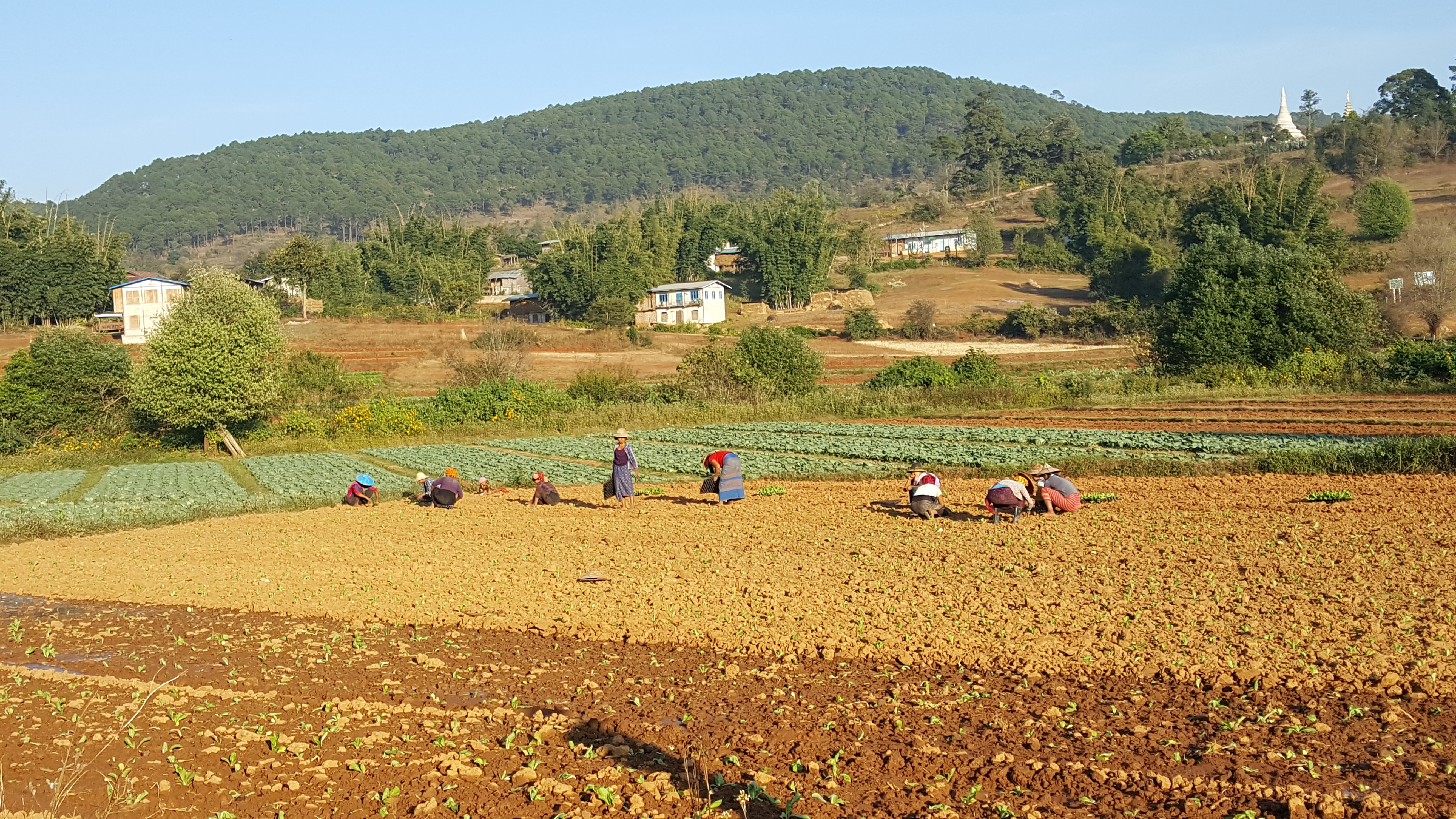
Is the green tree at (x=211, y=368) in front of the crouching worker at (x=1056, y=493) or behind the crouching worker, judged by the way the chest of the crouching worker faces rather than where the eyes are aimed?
in front

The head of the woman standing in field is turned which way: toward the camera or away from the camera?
toward the camera

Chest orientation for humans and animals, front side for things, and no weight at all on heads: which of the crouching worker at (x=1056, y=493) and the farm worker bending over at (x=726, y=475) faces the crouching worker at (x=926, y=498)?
the crouching worker at (x=1056, y=493)

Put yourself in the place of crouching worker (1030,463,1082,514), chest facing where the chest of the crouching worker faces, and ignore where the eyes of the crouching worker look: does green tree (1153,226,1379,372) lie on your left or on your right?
on your right

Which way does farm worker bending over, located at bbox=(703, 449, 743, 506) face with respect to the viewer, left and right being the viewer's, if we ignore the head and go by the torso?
facing to the left of the viewer

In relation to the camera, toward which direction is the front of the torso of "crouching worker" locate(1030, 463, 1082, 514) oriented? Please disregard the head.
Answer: to the viewer's left

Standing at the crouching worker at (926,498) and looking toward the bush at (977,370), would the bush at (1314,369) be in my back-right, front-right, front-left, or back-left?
front-right

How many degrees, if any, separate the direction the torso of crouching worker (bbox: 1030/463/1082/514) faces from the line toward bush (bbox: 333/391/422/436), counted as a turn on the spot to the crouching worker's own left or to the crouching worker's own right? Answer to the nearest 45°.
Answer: approximately 45° to the crouching worker's own right

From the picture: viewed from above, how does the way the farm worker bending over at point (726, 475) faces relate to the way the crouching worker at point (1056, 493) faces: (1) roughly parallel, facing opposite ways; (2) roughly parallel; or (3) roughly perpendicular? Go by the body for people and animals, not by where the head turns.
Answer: roughly parallel

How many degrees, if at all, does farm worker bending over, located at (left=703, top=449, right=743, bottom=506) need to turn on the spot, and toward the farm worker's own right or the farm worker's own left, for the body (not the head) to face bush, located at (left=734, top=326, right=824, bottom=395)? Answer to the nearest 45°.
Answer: approximately 90° to the farm worker's own right

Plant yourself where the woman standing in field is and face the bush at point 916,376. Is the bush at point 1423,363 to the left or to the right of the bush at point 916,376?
right

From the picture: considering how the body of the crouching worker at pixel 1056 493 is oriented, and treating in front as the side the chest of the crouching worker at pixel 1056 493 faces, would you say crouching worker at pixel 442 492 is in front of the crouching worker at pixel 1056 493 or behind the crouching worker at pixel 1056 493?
in front

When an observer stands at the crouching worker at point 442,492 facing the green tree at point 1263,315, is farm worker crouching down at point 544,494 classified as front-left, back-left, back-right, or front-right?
front-right

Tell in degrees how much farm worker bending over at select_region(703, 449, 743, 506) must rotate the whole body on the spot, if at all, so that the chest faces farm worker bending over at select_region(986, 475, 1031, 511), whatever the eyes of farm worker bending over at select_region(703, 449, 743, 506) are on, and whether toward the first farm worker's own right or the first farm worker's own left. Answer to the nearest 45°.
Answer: approximately 135° to the first farm worker's own left

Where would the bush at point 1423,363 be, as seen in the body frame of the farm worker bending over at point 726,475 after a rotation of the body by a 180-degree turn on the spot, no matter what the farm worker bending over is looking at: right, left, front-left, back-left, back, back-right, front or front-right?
front-left

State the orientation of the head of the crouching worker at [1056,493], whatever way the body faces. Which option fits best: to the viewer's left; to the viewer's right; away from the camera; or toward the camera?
to the viewer's left

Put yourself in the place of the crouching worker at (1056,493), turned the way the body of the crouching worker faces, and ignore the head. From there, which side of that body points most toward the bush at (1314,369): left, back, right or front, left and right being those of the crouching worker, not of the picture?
right

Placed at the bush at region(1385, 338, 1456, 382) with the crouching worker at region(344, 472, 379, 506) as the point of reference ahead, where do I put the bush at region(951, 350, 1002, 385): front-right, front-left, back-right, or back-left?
front-right

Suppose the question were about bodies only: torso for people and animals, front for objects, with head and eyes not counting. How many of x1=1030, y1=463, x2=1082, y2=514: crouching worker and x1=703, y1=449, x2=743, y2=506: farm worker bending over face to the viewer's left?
2

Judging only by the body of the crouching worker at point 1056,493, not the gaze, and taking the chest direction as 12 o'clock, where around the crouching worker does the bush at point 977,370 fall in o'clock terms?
The bush is roughly at 3 o'clock from the crouching worker.
